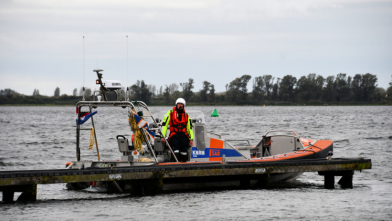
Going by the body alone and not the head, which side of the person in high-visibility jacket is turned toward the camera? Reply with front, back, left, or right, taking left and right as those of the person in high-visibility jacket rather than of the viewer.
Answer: front

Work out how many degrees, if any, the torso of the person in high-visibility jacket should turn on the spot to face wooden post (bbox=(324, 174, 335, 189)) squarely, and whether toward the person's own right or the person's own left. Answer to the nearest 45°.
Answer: approximately 90° to the person's own left

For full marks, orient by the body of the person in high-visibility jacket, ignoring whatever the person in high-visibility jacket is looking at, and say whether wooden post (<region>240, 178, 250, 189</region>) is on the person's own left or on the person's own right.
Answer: on the person's own left

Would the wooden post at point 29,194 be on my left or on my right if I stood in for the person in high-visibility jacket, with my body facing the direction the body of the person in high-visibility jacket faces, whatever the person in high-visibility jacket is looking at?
on my right

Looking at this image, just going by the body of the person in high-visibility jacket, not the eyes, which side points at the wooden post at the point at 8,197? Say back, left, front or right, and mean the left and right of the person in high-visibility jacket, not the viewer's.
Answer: right
